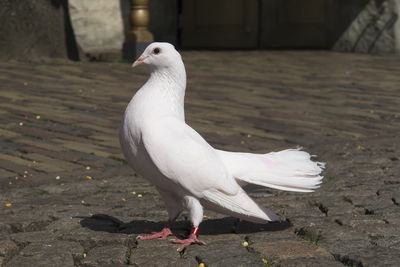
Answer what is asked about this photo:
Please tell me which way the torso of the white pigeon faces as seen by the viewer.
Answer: to the viewer's left

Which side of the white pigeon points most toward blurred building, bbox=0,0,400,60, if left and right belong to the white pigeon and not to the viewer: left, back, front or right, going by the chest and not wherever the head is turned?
right
